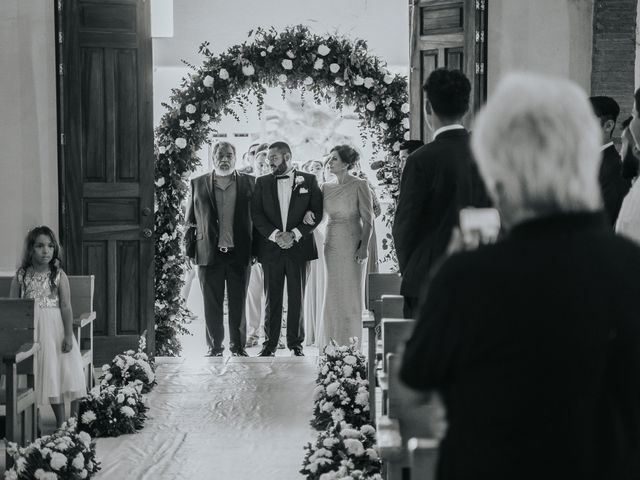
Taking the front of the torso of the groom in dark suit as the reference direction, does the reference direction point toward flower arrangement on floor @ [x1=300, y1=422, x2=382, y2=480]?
yes

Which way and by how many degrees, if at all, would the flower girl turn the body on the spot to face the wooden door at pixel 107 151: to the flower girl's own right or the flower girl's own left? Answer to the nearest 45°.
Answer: approximately 135° to the flower girl's own left

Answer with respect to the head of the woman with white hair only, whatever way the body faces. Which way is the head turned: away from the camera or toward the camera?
away from the camera

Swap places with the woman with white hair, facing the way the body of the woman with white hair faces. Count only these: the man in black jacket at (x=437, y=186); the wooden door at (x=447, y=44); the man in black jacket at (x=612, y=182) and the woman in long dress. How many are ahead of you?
4

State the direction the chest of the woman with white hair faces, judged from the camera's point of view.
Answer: away from the camera

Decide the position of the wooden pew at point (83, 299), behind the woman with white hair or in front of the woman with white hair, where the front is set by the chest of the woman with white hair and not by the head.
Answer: in front

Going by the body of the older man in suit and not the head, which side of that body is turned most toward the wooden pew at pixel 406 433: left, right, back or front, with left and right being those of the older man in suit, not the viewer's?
front

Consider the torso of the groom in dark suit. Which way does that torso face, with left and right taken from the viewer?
facing the viewer

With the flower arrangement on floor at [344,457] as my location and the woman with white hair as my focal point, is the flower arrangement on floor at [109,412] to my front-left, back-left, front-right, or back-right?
back-right

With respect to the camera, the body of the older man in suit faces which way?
toward the camera

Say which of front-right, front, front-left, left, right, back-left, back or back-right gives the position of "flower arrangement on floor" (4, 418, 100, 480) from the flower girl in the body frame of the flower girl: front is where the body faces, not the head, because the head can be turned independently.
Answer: front-right

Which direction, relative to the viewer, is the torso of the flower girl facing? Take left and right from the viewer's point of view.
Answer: facing the viewer and to the right of the viewer

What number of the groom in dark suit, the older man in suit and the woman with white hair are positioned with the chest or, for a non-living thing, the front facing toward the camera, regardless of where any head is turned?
2

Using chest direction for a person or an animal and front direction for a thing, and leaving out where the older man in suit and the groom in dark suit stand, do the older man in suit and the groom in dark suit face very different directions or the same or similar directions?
same or similar directions

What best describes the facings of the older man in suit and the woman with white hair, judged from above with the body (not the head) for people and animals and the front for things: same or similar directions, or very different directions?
very different directions
